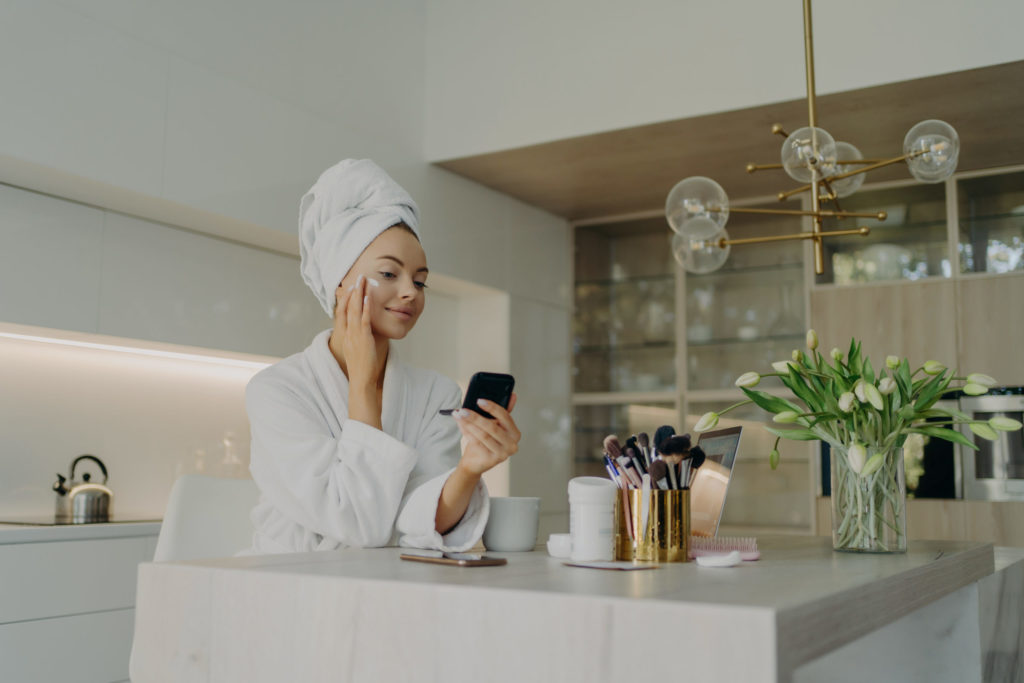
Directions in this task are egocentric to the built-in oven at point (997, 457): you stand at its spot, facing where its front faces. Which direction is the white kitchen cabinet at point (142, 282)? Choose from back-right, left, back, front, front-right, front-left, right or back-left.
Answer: front-right

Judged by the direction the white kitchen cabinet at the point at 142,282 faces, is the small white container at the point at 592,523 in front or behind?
in front

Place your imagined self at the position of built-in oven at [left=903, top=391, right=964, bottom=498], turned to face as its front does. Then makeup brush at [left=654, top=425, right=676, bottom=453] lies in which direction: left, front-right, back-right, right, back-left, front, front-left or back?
front

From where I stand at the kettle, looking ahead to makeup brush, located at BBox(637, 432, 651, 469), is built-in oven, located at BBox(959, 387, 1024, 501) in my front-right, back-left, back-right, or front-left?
front-left

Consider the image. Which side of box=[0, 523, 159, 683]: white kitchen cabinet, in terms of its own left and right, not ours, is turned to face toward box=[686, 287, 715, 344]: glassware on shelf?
left

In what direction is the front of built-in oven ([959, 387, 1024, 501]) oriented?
toward the camera

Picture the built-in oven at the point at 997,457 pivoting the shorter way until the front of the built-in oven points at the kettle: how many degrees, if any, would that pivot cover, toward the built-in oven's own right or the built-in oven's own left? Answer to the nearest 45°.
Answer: approximately 45° to the built-in oven's own right

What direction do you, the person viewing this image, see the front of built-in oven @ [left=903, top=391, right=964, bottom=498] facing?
facing the viewer

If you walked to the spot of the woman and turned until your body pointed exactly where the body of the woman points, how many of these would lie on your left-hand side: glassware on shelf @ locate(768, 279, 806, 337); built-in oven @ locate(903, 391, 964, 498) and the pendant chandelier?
3

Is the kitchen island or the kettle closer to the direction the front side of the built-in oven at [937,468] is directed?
the kitchen island

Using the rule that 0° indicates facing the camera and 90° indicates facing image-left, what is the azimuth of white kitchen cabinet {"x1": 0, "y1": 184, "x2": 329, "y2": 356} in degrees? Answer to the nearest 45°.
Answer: approximately 315°

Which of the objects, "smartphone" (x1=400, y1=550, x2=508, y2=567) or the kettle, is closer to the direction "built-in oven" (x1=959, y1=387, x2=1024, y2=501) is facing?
the smartphone

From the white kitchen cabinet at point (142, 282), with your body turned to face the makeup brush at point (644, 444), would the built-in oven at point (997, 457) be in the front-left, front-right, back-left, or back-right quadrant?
front-left

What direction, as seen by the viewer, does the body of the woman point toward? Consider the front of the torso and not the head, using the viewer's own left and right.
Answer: facing the viewer and to the right of the viewer
